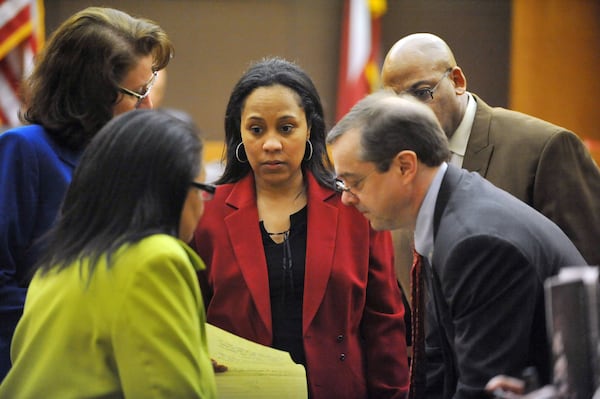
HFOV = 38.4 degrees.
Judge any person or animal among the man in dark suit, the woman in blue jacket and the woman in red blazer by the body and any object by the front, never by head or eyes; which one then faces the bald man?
the woman in blue jacket

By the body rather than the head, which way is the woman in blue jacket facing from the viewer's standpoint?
to the viewer's right

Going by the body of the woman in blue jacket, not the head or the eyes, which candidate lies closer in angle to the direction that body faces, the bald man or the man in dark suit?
the bald man

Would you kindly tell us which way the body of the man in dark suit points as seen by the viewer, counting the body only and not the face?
to the viewer's left

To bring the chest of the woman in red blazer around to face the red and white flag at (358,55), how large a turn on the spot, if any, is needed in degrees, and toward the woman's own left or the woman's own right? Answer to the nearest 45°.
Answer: approximately 180°

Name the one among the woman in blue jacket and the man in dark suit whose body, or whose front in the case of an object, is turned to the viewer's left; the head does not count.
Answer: the man in dark suit

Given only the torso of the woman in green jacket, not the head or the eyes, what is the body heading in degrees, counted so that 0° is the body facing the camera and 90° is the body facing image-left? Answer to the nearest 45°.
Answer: approximately 225°

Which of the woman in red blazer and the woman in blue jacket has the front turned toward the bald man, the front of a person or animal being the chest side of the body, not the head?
the woman in blue jacket

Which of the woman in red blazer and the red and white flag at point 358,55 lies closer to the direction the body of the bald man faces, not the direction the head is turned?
the woman in red blazer

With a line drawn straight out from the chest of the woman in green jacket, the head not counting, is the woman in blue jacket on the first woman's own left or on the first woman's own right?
on the first woman's own left

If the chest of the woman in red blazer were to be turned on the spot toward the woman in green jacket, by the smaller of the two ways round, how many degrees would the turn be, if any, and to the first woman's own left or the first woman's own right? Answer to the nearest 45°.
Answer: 0° — they already face them
